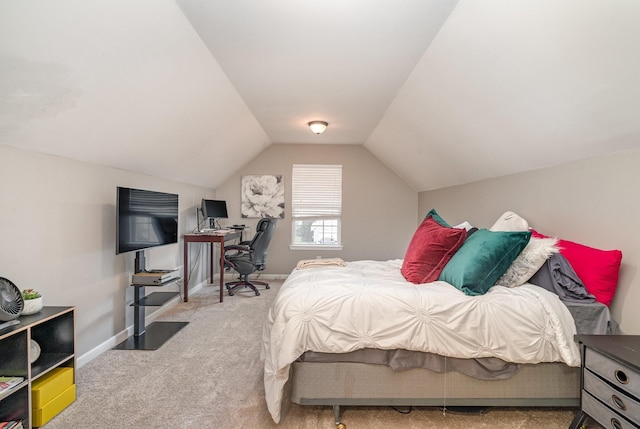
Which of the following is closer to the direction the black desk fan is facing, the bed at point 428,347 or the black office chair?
the bed

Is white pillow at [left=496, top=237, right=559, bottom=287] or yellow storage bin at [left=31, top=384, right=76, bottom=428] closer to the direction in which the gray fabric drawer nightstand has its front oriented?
the yellow storage bin

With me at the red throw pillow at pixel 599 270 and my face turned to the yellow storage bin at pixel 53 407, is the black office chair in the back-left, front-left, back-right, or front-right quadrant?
front-right

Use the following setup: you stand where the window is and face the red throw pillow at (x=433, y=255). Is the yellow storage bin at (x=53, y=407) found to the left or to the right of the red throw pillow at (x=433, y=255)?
right

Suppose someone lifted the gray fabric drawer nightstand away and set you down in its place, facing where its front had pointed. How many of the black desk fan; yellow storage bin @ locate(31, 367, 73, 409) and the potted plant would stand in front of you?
3

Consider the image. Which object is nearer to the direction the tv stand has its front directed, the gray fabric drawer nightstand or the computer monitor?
the gray fabric drawer nightstand

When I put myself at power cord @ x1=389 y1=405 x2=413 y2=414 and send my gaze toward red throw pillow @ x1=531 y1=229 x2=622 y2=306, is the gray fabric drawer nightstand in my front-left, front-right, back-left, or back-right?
front-right

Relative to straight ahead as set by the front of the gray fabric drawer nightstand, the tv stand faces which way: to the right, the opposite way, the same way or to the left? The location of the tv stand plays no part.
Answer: the opposite way

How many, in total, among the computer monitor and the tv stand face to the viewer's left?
0

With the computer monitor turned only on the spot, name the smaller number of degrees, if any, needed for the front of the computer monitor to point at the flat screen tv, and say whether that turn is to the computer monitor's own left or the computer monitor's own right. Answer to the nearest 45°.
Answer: approximately 45° to the computer monitor's own right

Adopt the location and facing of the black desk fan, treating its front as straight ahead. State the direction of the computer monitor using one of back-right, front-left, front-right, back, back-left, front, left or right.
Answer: left

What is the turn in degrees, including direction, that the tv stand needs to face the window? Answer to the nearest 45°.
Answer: approximately 90° to its left

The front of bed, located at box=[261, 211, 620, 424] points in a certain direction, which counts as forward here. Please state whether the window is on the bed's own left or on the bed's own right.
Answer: on the bed's own right

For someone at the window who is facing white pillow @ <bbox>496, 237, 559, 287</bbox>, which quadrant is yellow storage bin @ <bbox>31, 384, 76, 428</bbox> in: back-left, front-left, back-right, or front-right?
front-right

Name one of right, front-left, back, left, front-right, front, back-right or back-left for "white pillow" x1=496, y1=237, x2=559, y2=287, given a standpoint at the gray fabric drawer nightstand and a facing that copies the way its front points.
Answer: right

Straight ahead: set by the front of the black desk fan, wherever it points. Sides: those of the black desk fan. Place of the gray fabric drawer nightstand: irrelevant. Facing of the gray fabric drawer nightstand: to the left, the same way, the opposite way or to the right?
the opposite way

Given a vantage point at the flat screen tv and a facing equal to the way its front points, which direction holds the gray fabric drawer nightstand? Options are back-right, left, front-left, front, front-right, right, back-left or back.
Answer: front

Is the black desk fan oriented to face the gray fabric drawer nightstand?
yes

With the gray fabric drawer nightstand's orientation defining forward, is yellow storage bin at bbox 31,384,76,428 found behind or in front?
in front

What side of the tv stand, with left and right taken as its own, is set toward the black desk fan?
right

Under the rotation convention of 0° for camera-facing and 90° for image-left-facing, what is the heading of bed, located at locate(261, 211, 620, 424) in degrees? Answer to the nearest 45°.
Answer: approximately 90°
